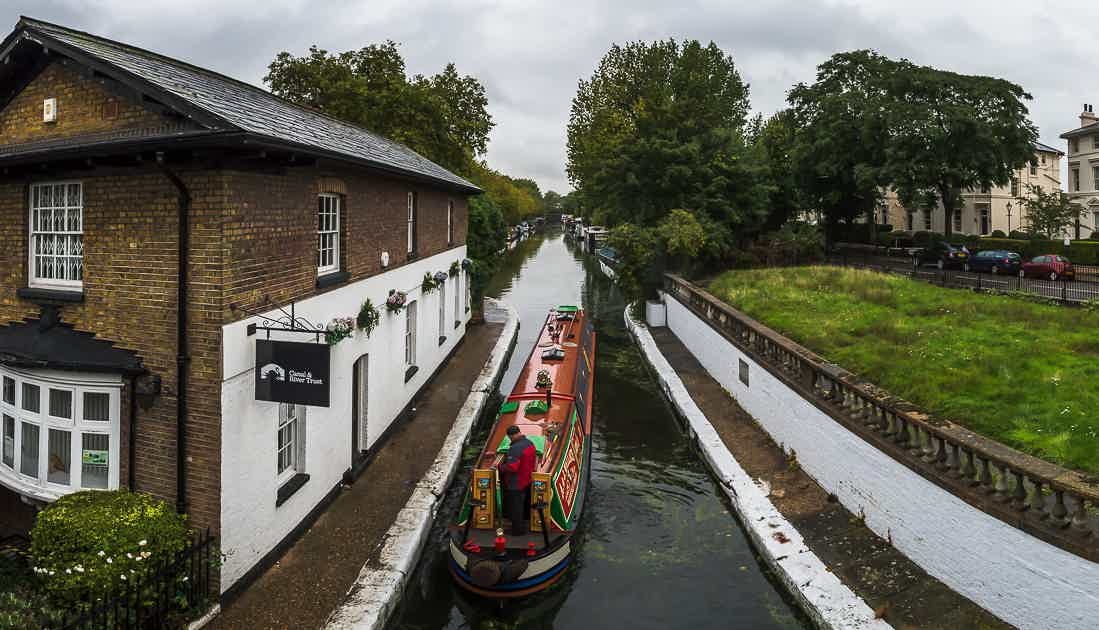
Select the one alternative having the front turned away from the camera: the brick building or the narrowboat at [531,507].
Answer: the narrowboat

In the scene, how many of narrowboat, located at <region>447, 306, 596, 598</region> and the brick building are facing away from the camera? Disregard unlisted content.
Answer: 1

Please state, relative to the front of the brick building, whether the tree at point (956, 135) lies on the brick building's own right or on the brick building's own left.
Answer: on the brick building's own left

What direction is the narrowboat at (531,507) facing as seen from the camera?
away from the camera
